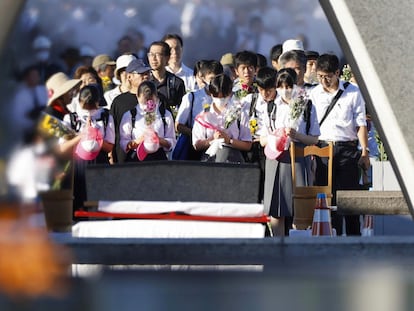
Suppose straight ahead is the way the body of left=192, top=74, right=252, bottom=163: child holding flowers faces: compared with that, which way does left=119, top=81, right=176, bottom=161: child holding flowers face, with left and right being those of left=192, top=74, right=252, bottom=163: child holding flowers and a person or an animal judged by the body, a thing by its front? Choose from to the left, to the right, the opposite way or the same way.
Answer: the same way

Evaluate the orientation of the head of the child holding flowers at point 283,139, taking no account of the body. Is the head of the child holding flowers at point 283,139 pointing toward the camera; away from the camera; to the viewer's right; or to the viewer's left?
toward the camera

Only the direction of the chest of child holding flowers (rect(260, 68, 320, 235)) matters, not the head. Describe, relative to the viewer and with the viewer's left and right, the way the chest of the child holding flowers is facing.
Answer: facing the viewer

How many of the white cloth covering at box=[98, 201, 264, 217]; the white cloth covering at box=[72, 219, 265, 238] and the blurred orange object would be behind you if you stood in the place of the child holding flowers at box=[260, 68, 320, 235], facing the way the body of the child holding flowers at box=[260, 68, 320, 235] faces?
0

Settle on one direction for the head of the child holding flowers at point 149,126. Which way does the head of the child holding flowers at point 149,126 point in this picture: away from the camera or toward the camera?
toward the camera

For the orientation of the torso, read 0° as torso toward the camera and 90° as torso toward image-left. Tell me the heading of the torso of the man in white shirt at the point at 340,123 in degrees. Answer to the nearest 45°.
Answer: approximately 45°

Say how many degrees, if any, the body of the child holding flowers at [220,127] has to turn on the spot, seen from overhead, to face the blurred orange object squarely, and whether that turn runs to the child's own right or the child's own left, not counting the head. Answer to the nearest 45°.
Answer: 0° — they already face it

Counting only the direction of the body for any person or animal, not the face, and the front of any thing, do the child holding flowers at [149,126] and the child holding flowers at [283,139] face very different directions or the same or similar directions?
same or similar directions

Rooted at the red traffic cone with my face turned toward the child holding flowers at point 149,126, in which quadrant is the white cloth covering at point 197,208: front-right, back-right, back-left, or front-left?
front-left

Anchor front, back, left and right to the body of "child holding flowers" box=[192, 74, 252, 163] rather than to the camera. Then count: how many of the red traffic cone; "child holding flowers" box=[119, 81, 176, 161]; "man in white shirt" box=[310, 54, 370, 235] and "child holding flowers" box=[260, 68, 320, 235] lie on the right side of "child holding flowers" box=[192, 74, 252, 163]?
1

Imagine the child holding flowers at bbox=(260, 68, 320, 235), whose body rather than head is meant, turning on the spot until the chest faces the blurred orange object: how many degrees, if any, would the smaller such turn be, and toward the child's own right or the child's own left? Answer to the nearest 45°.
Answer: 0° — they already face it

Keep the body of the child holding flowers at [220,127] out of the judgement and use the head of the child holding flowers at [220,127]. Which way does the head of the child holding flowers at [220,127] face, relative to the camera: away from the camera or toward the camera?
toward the camera

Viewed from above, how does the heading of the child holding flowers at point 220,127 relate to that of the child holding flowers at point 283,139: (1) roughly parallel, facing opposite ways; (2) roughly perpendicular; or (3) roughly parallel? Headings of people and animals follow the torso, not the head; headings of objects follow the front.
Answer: roughly parallel

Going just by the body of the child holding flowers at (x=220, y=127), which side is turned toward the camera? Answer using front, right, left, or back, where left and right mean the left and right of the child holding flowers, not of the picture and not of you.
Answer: front
